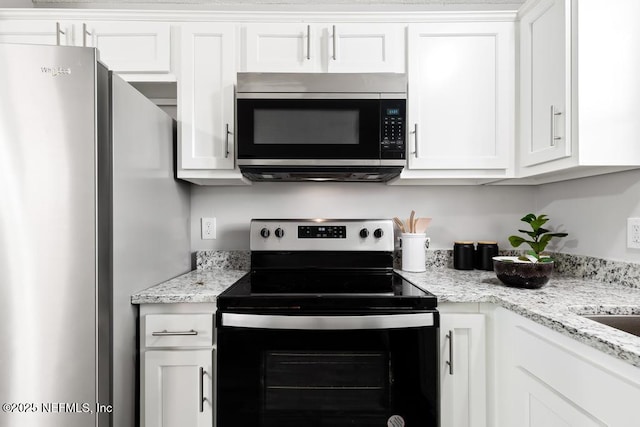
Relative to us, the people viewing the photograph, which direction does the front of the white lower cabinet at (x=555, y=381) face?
facing the viewer and to the left of the viewer

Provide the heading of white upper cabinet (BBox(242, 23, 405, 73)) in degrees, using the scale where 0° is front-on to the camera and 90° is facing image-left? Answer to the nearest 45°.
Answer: approximately 0°

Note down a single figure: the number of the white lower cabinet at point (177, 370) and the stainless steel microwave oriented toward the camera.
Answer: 2

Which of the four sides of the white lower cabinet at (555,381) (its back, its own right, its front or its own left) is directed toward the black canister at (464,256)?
right

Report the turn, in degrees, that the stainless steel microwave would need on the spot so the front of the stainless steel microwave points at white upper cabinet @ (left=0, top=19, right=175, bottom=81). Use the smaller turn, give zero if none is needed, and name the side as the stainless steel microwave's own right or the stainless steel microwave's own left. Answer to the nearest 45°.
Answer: approximately 90° to the stainless steel microwave's own right

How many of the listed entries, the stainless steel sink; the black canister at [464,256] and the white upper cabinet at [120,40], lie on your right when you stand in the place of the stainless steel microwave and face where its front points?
1
